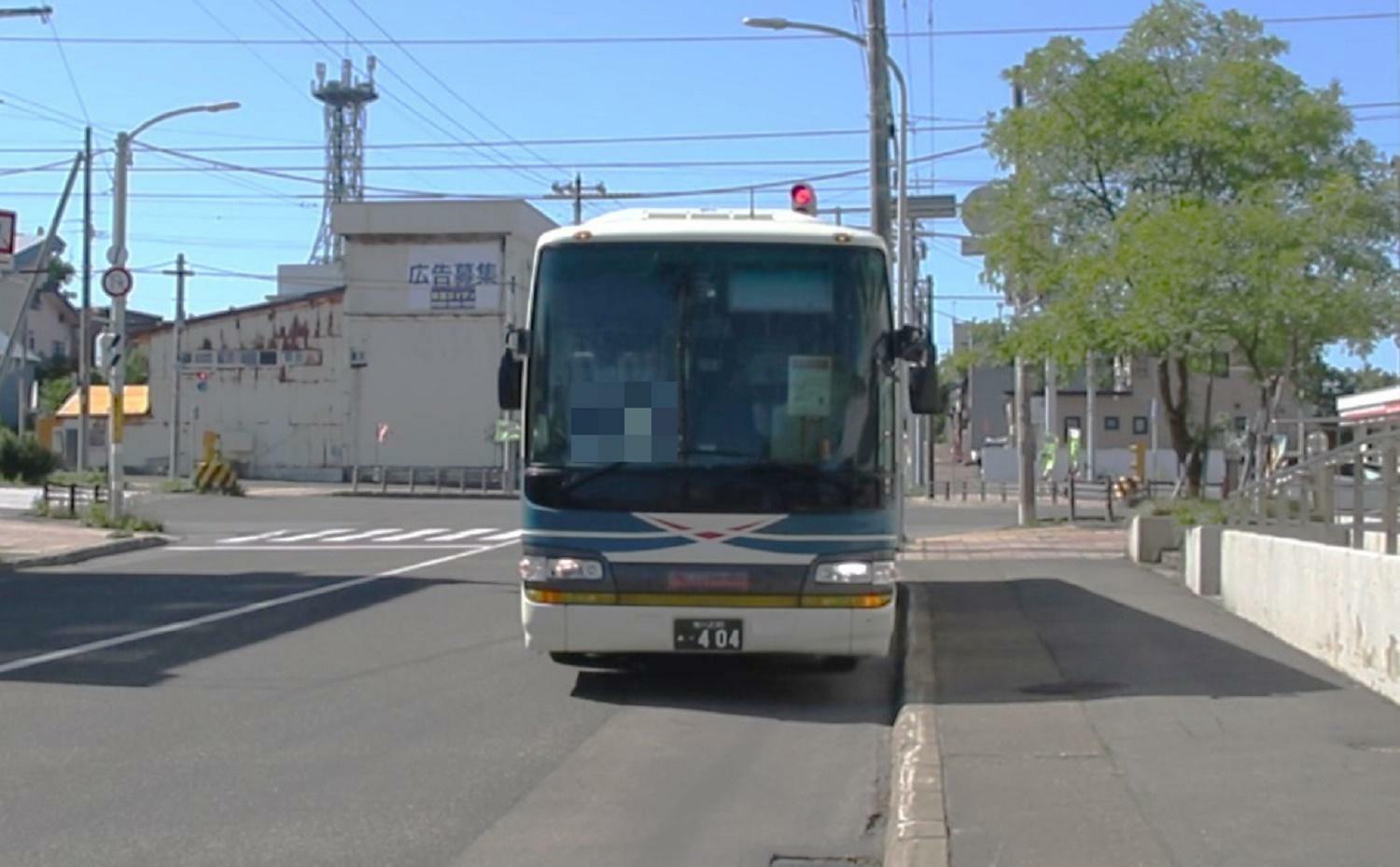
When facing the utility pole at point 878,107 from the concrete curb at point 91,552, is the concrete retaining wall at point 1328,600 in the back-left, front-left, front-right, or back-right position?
front-right

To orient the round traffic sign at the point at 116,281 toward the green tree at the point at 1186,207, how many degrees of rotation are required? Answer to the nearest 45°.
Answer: approximately 45° to its left

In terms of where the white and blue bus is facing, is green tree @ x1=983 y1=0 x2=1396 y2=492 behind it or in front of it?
behind

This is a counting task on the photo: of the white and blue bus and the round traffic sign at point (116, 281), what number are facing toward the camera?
2

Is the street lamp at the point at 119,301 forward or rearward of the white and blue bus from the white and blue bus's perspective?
rearward

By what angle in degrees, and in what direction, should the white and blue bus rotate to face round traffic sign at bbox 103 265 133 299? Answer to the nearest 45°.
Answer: approximately 135° to its right

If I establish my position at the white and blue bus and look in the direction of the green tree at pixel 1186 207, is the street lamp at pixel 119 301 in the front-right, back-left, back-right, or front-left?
front-left

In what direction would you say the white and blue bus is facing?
toward the camera

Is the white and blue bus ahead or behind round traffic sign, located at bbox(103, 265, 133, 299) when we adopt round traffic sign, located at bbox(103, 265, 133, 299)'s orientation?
ahead

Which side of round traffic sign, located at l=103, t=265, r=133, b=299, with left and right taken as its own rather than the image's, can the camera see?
front

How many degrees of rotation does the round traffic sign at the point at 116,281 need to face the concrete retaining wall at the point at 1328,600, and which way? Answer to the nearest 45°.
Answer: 0° — it already faces it

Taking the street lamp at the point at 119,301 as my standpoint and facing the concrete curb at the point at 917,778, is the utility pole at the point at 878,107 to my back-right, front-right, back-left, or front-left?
front-left
